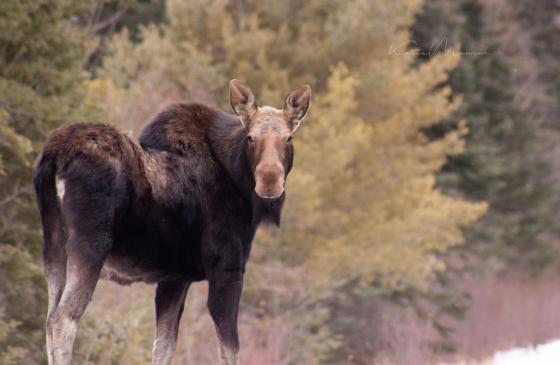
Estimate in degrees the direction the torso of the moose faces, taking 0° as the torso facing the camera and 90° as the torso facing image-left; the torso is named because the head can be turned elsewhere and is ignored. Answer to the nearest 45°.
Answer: approximately 225°

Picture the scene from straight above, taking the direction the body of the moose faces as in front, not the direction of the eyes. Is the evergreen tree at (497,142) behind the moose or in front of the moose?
in front
